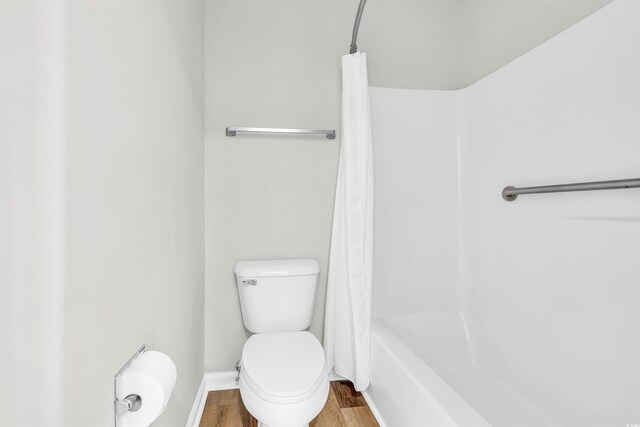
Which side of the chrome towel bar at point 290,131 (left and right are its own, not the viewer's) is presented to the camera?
front

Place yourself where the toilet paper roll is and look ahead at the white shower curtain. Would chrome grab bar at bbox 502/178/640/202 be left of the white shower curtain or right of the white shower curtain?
right

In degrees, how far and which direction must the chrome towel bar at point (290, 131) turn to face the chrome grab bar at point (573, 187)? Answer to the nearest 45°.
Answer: approximately 45° to its left
